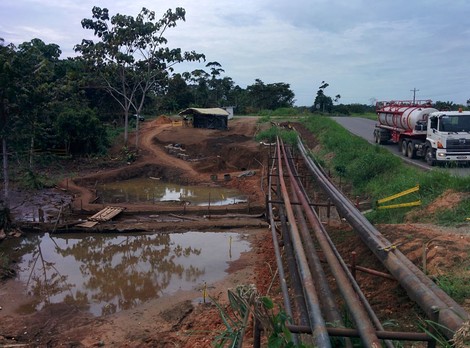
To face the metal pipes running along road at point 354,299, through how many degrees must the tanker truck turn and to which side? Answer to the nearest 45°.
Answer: approximately 45° to its right

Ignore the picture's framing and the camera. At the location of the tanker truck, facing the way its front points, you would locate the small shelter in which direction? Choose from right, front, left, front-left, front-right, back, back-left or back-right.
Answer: back

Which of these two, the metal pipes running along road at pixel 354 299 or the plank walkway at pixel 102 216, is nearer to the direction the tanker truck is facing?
the metal pipes running along road

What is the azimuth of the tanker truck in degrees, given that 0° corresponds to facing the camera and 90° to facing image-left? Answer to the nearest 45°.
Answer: approximately 315°

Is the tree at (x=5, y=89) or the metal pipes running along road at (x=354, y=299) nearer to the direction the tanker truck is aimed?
the metal pipes running along road

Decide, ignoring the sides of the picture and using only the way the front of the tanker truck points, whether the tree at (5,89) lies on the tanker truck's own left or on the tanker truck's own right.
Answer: on the tanker truck's own right

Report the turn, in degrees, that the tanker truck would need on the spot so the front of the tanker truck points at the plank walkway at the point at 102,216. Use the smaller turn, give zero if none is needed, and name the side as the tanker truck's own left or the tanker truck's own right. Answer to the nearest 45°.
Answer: approximately 90° to the tanker truck's own right

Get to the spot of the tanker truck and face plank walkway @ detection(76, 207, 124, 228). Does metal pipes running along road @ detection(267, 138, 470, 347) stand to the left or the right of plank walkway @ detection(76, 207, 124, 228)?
left
